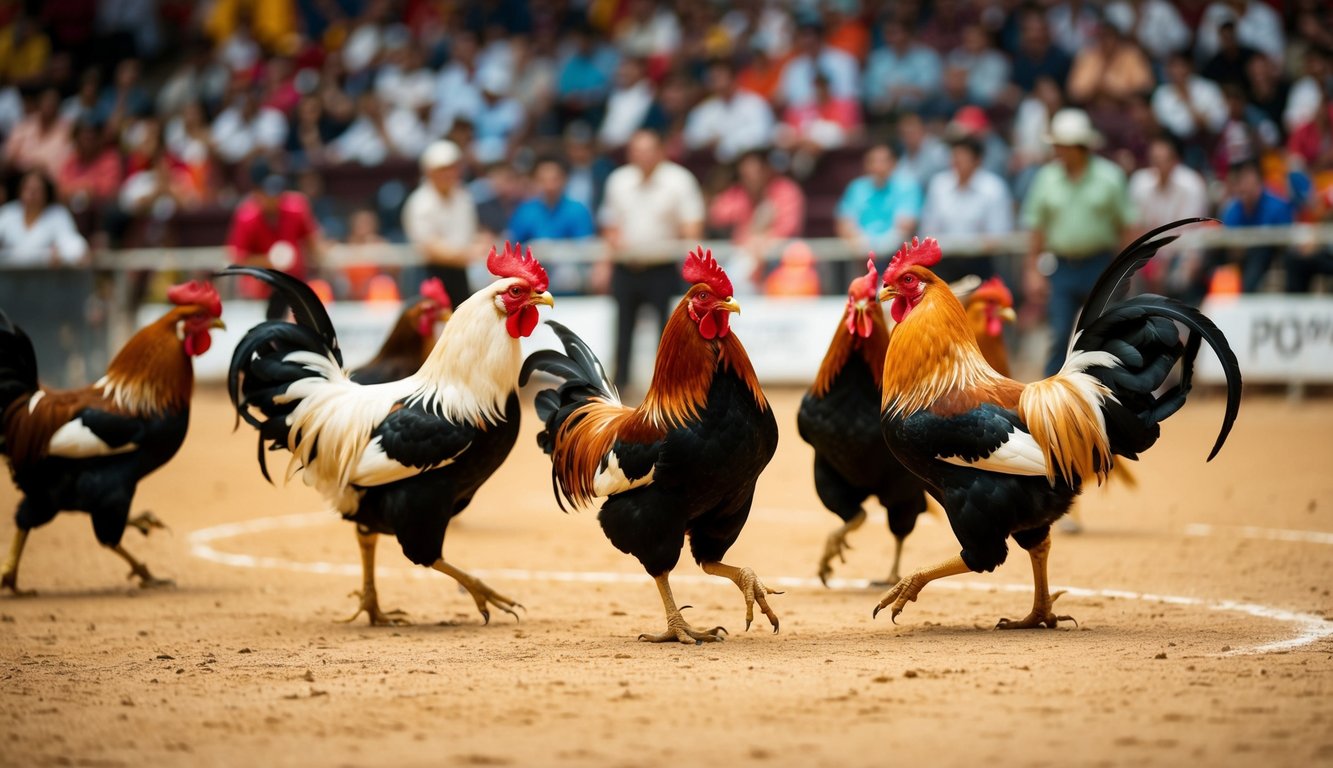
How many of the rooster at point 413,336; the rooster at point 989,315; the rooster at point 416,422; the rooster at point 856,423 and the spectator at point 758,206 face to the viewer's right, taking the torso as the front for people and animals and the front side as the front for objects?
3

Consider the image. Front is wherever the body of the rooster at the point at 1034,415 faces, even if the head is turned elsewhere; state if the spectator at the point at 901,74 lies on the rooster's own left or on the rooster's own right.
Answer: on the rooster's own right

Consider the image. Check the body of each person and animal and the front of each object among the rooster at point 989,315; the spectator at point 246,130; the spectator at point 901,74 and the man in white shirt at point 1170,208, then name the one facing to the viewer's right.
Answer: the rooster

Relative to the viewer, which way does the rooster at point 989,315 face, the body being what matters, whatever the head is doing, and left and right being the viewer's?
facing to the right of the viewer

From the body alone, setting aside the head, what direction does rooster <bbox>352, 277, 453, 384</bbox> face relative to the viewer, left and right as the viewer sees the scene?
facing to the right of the viewer

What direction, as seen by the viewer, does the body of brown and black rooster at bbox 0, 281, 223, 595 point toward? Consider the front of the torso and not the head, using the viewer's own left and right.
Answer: facing to the right of the viewer

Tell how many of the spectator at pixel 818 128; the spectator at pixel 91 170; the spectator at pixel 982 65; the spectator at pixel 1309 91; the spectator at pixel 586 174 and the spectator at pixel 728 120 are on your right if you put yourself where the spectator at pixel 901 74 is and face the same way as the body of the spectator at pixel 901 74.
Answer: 4

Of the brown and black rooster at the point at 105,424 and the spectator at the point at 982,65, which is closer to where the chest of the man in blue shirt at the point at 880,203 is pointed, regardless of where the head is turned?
the brown and black rooster

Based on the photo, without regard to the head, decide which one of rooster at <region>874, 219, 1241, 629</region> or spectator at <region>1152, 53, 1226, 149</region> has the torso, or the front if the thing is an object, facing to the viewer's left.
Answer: the rooster

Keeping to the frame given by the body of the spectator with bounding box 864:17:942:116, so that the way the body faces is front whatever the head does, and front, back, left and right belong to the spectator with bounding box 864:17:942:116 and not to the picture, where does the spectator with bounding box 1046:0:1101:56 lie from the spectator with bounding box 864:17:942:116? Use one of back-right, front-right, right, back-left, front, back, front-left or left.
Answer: left

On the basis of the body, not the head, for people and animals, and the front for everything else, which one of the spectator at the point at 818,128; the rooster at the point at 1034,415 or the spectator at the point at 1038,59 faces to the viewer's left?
the rooster
